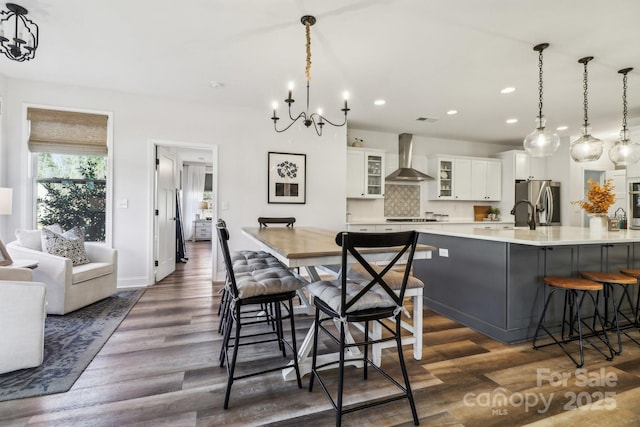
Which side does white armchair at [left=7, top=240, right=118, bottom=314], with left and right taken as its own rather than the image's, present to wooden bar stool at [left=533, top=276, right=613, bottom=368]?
front

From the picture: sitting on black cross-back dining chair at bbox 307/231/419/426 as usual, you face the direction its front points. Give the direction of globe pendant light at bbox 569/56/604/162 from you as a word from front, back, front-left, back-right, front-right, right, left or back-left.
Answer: right

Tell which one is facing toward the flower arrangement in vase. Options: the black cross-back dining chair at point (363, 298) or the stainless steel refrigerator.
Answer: the stainless steel refrigerator

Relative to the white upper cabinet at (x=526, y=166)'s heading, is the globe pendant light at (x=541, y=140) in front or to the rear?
in front

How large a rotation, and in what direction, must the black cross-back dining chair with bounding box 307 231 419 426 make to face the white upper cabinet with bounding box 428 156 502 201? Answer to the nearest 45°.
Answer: approximately 45° to its right

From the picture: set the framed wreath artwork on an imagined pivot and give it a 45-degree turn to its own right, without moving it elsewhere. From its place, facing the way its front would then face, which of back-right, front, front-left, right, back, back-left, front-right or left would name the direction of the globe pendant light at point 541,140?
left

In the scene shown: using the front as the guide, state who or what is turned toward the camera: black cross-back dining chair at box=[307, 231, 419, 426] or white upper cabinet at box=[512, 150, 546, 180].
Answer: the white upper cabinet

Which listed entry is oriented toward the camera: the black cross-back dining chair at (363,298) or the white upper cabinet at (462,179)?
the white upper cabinet

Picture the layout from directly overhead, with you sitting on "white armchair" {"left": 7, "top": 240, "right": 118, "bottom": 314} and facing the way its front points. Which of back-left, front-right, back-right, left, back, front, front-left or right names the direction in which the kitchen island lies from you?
front

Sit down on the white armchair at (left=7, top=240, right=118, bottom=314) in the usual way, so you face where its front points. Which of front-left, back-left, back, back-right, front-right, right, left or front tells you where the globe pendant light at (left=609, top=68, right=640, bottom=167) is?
front

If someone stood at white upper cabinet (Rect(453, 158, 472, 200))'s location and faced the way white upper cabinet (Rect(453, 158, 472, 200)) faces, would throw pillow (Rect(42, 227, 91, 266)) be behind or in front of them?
in front

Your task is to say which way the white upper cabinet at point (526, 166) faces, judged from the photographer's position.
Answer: facing the viewer

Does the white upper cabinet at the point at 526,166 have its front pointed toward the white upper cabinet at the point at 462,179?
no

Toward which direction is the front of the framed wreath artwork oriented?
toward the camera

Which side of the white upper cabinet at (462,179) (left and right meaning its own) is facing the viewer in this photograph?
front

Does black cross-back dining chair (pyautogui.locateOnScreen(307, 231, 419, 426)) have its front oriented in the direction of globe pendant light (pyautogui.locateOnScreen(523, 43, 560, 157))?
no

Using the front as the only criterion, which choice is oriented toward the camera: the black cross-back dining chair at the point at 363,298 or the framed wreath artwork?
the framed wreath artwork

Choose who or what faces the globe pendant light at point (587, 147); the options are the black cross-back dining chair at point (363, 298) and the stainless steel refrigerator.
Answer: the stainless steel refrigerator

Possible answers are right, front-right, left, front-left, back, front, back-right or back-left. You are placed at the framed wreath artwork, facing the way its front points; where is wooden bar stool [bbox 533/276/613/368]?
front-left
